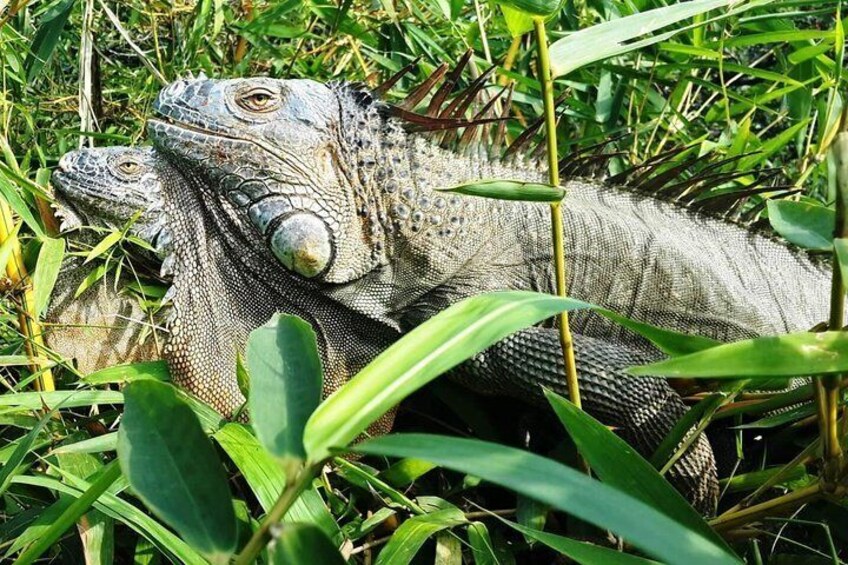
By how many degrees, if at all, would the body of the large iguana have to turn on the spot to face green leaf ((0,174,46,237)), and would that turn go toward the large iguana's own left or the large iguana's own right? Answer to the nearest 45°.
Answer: approximately 45° to the large iguana's own left

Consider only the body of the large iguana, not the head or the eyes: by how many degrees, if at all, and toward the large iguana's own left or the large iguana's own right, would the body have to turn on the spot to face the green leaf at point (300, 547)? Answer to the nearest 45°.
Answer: approximately 90° to the large iguana's own left

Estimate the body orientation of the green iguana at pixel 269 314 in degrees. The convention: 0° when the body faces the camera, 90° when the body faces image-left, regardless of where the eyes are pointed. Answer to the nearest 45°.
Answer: approximately 90°

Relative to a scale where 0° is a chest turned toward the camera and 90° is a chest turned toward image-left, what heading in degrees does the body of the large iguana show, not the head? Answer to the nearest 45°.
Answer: approximately 90°

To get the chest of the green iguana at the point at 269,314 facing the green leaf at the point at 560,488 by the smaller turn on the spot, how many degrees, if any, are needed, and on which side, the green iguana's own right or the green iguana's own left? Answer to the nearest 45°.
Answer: approximately 90° to the green iguana's own left

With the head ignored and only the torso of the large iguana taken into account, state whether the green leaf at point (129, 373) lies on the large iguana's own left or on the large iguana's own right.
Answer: on the large iguana's own left

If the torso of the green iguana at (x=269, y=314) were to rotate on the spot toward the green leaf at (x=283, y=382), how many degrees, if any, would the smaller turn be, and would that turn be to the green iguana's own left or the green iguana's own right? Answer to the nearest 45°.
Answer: approximately 90° to the green iguana's own left

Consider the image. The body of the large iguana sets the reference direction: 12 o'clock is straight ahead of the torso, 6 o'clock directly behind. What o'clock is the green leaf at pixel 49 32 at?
The green leaf is roughly at 1 o'clock from the large iguana.
